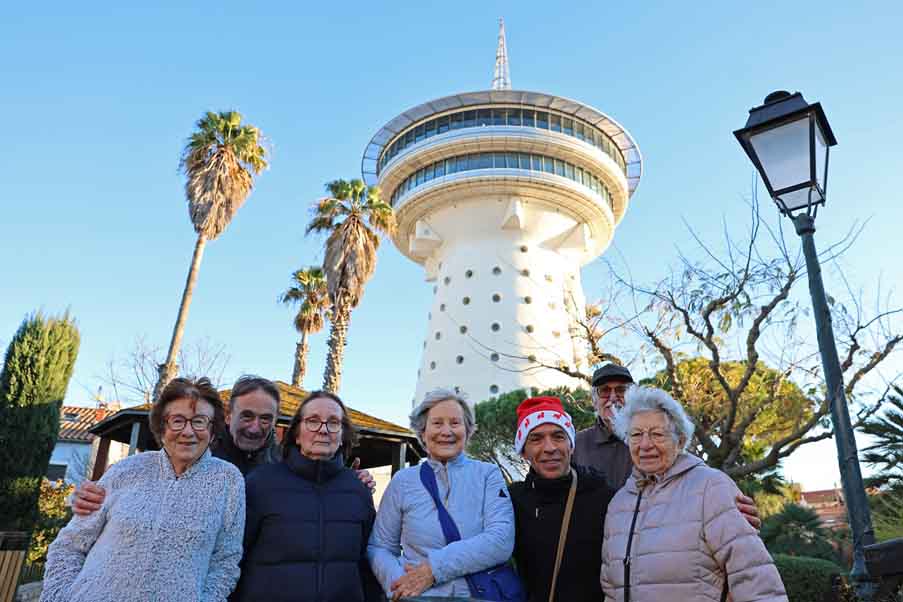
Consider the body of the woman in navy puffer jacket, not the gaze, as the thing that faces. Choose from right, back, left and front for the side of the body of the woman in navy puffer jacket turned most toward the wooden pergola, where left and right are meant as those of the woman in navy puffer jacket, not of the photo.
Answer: back

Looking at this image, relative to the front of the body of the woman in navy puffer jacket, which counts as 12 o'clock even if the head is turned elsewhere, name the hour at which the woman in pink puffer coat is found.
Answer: The woman in pink puffer coat is roughly at 10 o'clock from the woman in navy puffer jacket.

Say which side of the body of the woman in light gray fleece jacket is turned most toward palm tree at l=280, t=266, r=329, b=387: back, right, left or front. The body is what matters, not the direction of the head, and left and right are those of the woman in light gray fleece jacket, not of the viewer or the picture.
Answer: back

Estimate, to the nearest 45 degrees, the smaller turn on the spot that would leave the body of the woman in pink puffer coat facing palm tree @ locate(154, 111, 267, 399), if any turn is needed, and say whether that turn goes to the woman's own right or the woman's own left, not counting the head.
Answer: approximately 90° to the woman's own right

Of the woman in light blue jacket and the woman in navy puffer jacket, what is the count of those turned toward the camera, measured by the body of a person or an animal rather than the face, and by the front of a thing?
2

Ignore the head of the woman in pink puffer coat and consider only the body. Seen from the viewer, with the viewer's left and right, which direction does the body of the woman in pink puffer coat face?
facing the viewer and to the left of the viewer

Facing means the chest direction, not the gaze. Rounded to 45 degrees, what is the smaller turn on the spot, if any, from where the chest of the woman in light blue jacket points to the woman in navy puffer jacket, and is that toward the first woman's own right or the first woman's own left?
approximately 90° to the first woman's own right

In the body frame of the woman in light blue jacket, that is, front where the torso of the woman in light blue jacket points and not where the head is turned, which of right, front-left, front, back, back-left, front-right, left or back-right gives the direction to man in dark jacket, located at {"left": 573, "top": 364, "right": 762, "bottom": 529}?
back-left

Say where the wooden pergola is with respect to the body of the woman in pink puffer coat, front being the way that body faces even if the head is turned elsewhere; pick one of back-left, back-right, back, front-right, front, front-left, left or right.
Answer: right

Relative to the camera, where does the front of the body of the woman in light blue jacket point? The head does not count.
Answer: toward the camera

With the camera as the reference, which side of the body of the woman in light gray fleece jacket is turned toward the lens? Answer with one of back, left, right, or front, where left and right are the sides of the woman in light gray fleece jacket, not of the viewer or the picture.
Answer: front

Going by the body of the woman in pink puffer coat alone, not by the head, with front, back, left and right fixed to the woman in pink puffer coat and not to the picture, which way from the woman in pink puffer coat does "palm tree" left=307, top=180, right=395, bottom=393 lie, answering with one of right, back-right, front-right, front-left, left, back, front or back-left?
right

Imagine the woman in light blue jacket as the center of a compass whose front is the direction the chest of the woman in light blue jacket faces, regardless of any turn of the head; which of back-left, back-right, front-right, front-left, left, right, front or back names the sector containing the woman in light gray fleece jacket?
right

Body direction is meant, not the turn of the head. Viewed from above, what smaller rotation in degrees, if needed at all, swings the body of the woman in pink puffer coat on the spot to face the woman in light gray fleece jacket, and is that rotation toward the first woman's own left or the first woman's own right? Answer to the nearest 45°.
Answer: approximately 45° to the first woman's own right
